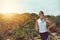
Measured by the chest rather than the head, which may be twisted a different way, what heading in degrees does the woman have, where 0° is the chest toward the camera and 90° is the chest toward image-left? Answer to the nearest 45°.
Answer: approximately 0°
